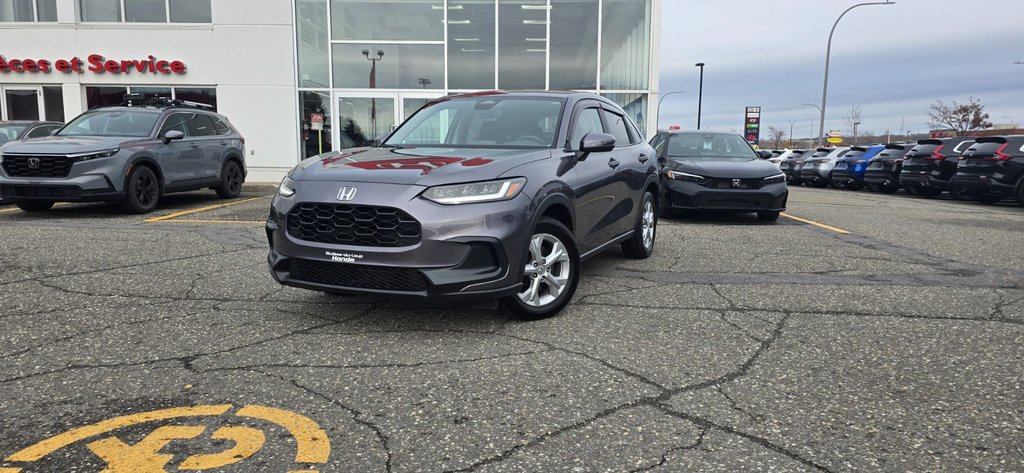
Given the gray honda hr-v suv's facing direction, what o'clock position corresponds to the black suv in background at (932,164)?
The black suv in background is roughly at 6 o'clock from the gray honda hr-v suv.

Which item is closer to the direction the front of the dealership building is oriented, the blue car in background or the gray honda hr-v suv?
the gray honda hr-v suv

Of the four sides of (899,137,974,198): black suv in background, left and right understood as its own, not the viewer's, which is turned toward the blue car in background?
left

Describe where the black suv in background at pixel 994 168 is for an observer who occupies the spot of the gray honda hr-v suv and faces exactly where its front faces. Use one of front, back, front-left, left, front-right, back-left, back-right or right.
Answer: back

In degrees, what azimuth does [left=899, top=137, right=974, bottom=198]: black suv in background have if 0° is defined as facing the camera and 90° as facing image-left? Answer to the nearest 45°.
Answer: approximately 225°

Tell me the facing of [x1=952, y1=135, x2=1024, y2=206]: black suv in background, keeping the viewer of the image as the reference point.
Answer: facing away from the viewer and to the right of the viewer

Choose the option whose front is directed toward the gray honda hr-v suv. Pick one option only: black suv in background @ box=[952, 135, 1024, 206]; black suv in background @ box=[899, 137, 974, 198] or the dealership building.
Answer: the dealership building

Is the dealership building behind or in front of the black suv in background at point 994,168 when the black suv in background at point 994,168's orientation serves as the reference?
behind
